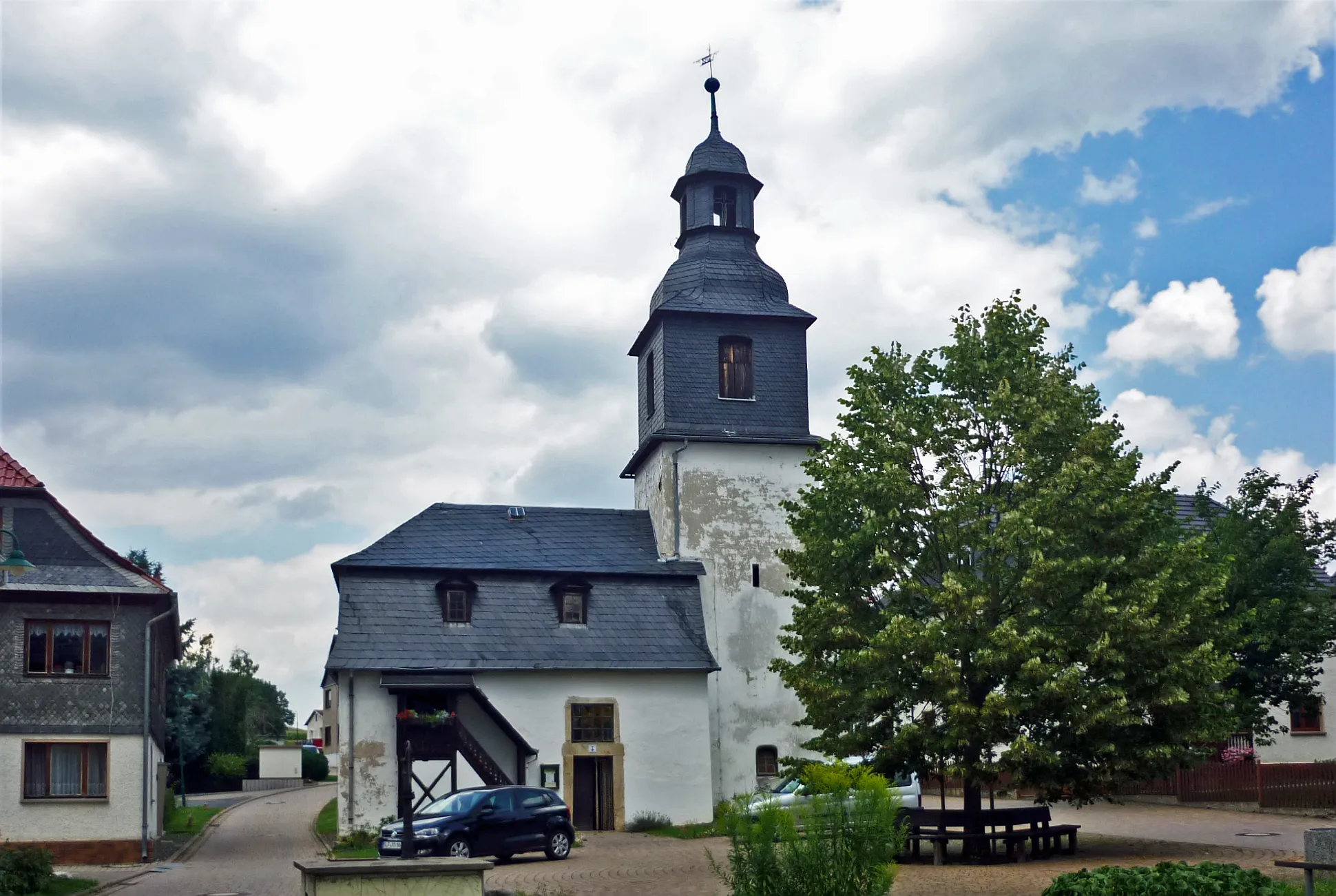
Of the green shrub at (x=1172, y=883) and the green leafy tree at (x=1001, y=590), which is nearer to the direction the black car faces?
the green shrub

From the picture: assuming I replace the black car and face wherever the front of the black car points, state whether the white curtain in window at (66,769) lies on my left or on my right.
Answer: on my right

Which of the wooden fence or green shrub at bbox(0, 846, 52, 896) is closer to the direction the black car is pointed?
the green shrub

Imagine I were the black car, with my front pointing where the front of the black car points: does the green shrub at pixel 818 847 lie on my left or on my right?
on my left

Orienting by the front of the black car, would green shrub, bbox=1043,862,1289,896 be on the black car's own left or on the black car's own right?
on the black car's own left

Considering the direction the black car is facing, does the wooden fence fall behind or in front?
behind

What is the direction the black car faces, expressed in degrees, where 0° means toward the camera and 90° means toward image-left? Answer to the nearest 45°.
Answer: approximately 45°
